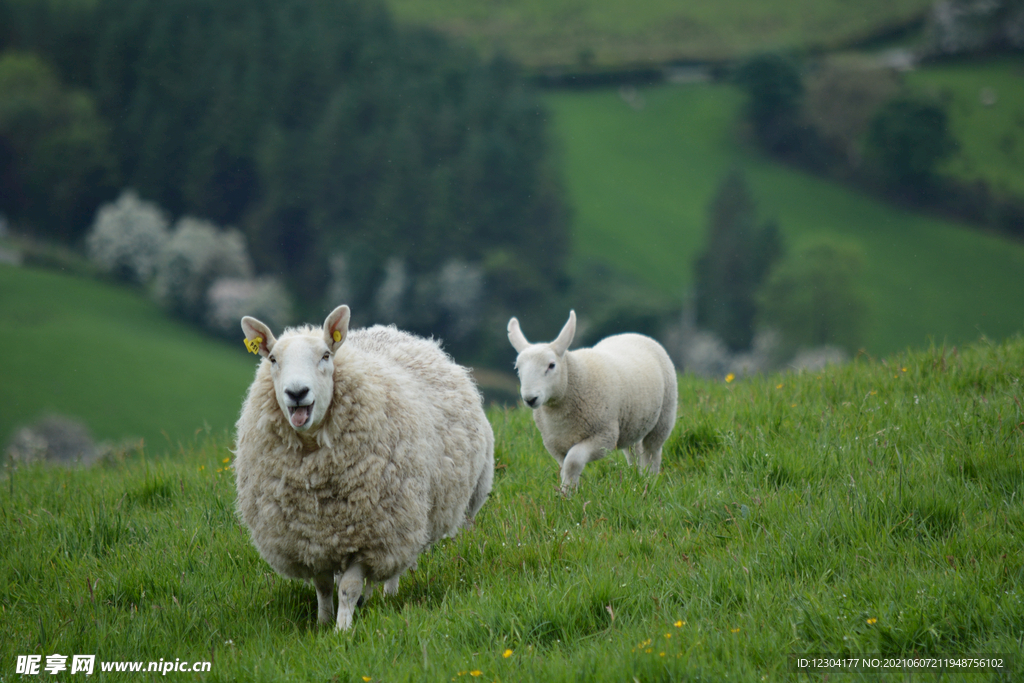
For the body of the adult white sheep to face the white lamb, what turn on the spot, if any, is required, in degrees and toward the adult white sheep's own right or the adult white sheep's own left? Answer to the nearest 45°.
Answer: approximately 180°

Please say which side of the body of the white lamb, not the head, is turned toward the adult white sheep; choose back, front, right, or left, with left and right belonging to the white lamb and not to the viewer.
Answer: front

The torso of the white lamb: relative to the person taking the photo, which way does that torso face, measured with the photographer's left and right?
facing the viewer and to the left of the viewer

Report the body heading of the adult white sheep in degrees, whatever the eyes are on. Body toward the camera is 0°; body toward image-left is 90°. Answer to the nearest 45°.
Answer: approximately 45°

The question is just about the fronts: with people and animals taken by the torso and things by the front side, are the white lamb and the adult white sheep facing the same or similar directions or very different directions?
same or similar directions
